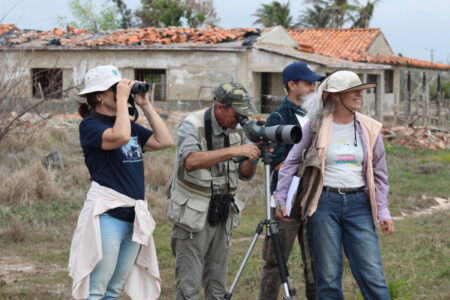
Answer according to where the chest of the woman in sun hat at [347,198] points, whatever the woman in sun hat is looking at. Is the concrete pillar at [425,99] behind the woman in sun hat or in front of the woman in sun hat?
behind

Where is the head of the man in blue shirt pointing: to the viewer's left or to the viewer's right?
to the viewer's right

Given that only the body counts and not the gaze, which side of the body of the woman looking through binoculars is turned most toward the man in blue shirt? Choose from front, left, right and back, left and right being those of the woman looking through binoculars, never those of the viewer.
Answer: left

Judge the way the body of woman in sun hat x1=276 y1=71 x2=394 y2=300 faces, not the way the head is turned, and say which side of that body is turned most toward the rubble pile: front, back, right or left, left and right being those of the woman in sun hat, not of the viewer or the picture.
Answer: back

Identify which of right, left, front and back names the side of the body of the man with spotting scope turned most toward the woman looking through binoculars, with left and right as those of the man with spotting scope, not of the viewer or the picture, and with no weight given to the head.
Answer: right

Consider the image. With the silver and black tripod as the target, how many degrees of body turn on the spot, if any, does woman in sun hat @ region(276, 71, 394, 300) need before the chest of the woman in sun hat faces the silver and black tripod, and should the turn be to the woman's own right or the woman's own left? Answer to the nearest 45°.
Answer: approximately 45° to the woman's own right

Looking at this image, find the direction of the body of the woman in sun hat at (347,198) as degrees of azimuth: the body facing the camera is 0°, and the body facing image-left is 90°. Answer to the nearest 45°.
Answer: approximately 0°

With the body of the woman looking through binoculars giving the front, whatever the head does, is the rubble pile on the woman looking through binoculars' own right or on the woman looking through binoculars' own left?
on the woman looking through binoculars' own left

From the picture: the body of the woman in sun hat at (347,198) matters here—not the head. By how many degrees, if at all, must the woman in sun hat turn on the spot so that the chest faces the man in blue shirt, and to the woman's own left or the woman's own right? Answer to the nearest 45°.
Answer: approximately 135° to the woman's own right

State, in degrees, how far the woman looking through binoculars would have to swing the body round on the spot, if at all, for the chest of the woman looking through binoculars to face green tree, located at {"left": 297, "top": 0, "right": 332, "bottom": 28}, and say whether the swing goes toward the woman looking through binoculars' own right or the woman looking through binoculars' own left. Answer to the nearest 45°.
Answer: approximately 135° to the woman looking through binoculars' own left

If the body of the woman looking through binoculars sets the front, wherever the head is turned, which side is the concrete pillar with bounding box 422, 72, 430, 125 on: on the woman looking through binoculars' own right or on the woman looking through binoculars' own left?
on the woman looking through binoculars' own left
